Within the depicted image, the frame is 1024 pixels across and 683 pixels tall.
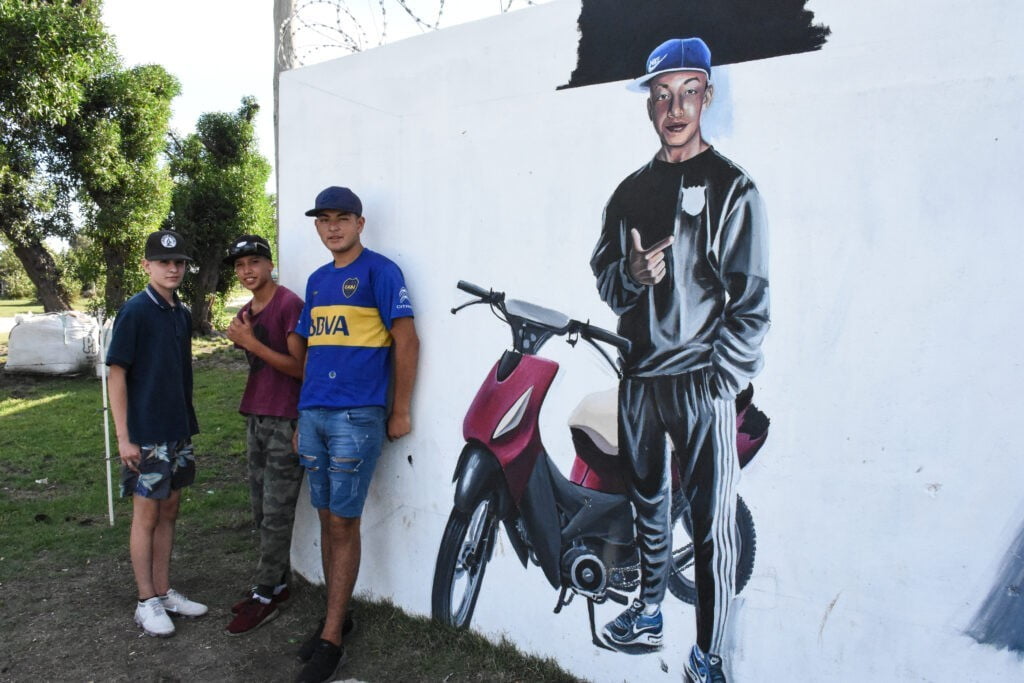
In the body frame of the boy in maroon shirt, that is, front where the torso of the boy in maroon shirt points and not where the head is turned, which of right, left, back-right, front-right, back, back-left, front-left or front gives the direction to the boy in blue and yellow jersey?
left

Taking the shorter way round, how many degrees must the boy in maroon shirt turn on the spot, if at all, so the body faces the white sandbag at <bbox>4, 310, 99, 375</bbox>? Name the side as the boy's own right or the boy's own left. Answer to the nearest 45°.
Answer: approximately 135° to the boy's own right

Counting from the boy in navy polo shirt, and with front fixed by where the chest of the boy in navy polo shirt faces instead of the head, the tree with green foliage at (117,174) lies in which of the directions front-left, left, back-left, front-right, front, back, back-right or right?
back-left

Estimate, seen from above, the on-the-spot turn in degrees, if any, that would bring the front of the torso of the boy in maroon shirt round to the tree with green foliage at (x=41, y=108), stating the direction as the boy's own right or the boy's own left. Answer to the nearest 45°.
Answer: approximately 135° to the boy's own right

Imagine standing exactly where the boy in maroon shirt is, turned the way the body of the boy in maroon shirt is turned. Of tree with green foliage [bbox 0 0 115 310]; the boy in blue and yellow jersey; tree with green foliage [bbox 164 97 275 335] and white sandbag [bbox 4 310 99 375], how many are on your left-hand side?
1

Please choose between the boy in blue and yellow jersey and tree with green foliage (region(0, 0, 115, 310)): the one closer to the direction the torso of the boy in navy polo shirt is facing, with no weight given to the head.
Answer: the boy in blue and yellow jersey

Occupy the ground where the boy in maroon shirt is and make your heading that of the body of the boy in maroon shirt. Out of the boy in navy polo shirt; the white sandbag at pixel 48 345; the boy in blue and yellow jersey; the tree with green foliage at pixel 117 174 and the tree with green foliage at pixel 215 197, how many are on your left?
1

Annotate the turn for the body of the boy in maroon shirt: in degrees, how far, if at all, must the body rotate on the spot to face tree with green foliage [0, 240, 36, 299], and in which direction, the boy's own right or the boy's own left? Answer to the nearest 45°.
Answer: approximately 135° to the boy's own right

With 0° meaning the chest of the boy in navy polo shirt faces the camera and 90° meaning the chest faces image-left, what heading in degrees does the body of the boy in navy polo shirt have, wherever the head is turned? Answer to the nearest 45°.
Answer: approximately 315°

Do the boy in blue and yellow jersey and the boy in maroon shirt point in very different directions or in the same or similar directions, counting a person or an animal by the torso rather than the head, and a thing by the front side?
same or similar directions

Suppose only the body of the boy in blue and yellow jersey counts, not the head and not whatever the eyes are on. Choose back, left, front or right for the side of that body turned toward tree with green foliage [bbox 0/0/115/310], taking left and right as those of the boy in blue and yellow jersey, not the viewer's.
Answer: right

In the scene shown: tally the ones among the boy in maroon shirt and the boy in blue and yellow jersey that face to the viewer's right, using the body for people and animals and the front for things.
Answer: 0

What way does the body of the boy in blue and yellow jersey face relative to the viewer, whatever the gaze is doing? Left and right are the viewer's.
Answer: facing the viewer and to the left of the viewer
